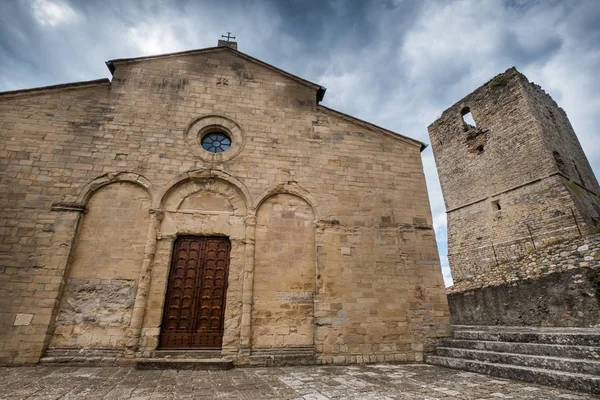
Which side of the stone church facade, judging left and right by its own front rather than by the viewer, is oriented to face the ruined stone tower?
left

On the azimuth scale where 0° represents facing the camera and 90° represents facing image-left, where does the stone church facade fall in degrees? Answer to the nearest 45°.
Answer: approximately 0°
